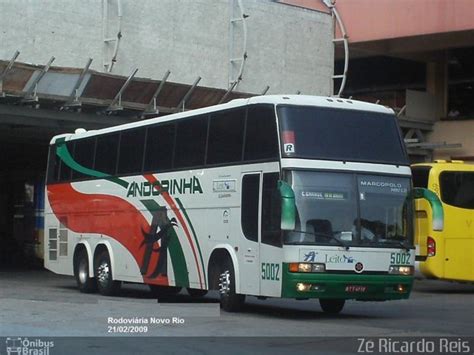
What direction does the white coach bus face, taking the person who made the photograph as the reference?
facing the viewer and to the right of the viewer

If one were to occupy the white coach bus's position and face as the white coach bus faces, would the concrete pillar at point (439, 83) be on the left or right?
on its left

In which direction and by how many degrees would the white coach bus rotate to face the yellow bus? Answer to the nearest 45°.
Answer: approximately 90° to its left
